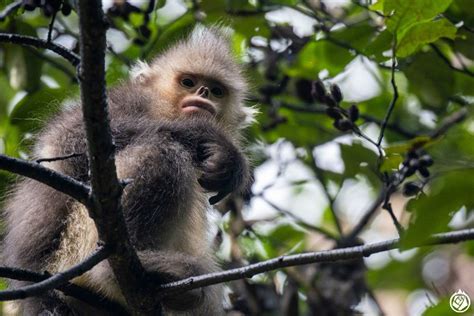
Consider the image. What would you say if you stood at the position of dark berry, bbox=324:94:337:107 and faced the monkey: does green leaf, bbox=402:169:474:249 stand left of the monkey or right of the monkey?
left

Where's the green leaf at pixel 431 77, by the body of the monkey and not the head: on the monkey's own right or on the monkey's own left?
on the monkey's own left

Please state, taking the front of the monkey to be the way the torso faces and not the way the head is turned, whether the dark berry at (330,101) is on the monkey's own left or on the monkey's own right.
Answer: on the monkey's own left

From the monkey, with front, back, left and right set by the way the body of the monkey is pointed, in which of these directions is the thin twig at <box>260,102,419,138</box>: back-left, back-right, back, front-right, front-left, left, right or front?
left

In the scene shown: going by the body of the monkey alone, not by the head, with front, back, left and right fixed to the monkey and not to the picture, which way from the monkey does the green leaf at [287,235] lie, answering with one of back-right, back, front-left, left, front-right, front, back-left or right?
left

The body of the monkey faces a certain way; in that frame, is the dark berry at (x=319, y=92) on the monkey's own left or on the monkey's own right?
on the monkey's own left

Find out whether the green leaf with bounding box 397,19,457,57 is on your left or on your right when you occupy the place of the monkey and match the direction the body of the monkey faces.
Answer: on your left

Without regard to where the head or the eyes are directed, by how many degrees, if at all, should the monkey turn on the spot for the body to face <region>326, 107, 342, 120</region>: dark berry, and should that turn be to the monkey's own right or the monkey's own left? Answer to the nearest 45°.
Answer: approximately 45° to the monkey's own left

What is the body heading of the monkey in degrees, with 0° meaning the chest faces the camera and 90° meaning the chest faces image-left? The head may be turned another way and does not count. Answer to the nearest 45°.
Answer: approximately 315°

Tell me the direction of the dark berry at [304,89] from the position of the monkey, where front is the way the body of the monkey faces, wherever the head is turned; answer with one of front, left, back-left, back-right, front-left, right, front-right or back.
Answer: left
